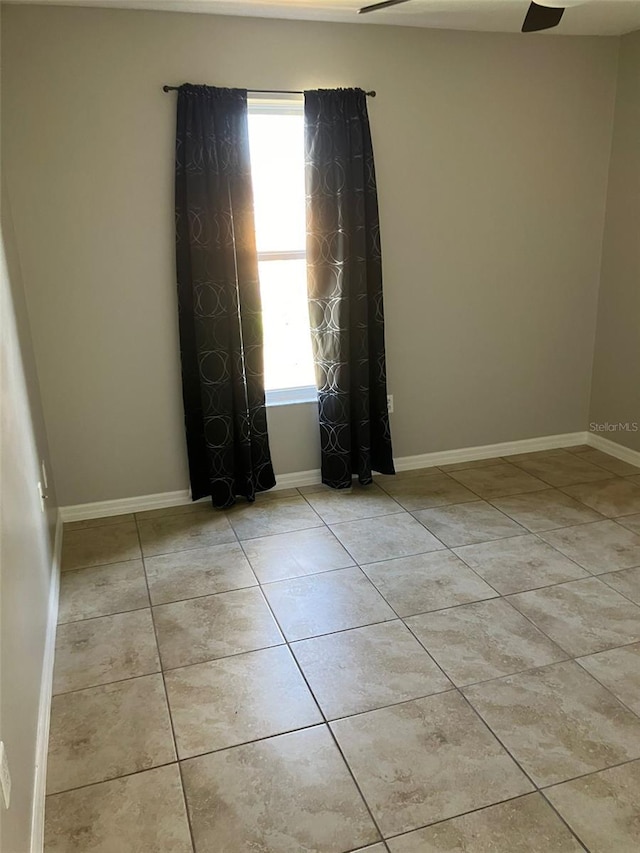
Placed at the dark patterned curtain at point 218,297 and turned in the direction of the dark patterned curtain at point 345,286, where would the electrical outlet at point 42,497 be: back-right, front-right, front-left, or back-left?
back-right

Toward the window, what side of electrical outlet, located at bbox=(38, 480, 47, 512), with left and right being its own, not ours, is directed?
front

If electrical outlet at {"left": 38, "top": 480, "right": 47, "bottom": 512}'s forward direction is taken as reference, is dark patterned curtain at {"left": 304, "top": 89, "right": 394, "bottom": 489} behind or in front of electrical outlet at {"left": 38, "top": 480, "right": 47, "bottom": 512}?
in front

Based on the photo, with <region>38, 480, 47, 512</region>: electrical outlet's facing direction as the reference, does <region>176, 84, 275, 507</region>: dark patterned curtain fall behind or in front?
in front

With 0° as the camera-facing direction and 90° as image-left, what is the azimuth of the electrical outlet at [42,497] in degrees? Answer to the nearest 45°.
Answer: approximately 270°
